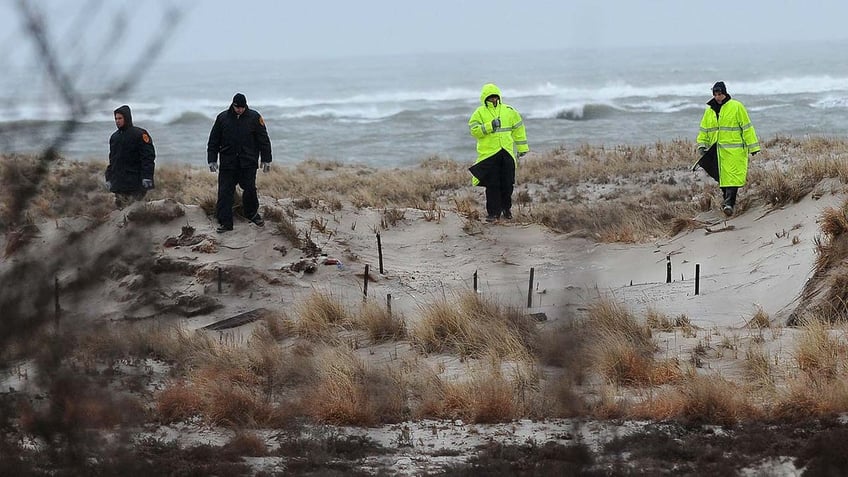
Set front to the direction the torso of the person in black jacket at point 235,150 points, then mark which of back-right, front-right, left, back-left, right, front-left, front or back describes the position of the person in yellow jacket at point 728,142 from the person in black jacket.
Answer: left

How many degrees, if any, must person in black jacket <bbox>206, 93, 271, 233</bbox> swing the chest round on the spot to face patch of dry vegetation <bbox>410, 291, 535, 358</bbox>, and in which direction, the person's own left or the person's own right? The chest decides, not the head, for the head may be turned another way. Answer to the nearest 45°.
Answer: approximately 45° to the person's own left

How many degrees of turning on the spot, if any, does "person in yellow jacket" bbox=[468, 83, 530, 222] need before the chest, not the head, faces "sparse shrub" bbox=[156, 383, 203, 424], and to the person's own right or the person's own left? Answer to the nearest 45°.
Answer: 0° — they already face it

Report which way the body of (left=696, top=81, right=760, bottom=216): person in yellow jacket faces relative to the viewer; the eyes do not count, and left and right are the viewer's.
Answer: facing the viewer and to the left of the viewer

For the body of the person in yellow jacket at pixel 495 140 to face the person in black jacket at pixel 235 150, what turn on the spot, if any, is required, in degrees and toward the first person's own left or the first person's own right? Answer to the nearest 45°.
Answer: approximately 45° to the first person's own right

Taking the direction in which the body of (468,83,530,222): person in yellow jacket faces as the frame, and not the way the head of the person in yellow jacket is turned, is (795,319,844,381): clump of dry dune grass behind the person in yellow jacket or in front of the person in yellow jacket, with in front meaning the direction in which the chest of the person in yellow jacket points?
in front

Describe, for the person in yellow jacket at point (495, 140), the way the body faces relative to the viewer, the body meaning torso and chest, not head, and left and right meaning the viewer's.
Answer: facing the viewer

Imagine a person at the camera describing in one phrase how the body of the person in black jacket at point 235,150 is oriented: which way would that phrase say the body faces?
toward the camera

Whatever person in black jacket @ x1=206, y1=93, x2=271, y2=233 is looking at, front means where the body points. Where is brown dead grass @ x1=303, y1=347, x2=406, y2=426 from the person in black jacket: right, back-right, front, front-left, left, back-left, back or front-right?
front

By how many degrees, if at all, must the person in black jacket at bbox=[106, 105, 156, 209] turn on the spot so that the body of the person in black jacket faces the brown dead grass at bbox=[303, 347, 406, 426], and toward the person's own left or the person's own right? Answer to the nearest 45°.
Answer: approximately 45° to the person's own left

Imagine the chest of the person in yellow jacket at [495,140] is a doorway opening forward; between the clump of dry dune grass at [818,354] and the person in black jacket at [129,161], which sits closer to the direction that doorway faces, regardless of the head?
the clump of dry dune grass

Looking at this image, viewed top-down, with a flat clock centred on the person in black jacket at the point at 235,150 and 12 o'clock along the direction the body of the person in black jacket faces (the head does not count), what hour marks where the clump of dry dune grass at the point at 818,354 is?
The clump of dry dune grass is roughly at 11 o'clock from the person in black jacket.

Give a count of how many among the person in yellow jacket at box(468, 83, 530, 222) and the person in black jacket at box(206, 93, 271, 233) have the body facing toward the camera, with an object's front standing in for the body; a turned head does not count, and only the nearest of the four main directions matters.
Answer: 2
